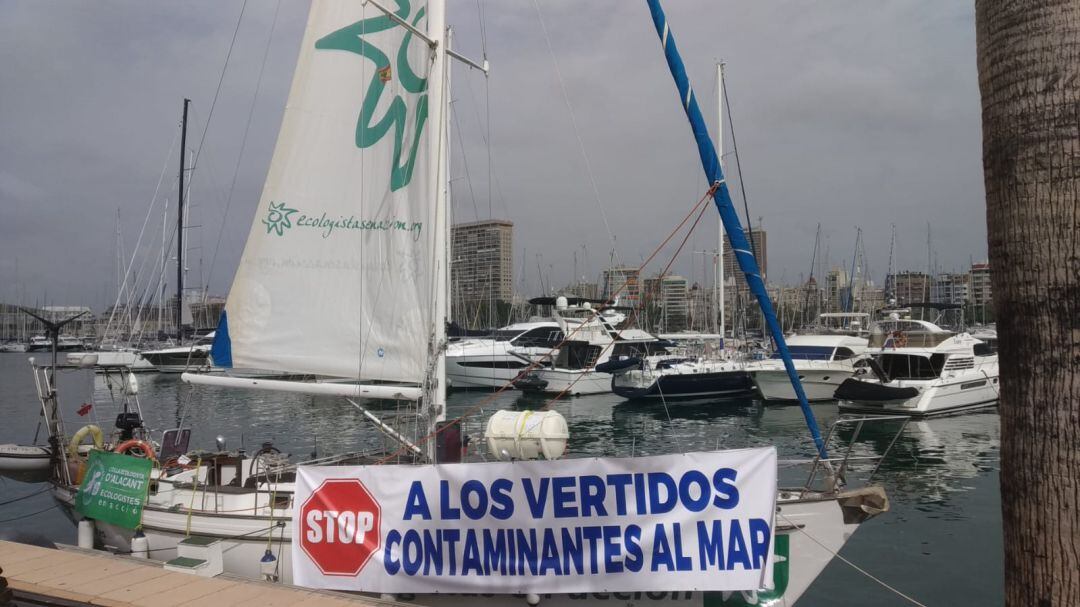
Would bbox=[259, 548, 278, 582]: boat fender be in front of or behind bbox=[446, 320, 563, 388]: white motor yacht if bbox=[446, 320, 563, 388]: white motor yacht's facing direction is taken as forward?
in front

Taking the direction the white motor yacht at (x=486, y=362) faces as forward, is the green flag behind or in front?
in front

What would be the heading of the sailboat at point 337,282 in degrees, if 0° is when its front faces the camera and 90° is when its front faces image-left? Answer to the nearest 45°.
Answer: approximately 270°

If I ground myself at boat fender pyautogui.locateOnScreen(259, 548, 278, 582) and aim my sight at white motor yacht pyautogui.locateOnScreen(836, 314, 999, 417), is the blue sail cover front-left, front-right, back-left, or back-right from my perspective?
front-right

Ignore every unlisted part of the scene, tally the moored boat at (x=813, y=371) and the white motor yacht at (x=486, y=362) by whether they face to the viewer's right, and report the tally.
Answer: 0

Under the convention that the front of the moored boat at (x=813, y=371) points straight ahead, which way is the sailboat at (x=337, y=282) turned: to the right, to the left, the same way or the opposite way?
the opposite way

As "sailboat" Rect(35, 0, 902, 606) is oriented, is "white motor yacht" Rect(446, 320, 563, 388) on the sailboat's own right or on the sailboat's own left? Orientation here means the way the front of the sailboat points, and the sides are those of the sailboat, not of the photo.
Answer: on the sailboat's own left

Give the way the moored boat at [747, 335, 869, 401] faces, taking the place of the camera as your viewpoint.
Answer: facing the viewer and to the left of the viewer

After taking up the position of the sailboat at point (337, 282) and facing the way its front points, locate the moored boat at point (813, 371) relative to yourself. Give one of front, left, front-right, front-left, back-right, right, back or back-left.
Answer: front-left

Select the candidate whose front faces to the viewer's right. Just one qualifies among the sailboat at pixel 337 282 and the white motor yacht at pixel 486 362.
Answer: the sailboat
